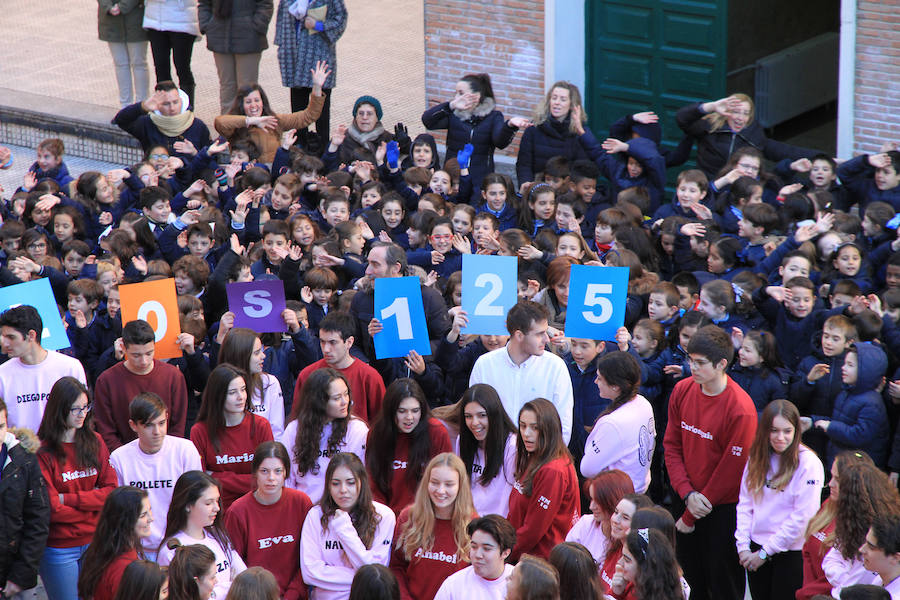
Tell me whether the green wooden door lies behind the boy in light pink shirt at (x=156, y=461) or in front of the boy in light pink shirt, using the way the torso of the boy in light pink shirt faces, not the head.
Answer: behind

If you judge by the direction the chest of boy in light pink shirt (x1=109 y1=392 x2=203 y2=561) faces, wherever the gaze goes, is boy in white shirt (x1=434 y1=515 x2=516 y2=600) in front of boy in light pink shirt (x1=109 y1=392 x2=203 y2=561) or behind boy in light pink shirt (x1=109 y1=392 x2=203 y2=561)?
in front

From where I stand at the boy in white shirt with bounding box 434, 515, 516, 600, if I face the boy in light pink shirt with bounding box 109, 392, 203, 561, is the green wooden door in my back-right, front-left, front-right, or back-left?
front-right

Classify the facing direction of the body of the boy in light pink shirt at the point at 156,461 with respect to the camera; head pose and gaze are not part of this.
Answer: toward the camera

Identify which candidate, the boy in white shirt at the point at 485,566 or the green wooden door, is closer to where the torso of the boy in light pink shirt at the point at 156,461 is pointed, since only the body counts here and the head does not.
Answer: the boy in white shirt
